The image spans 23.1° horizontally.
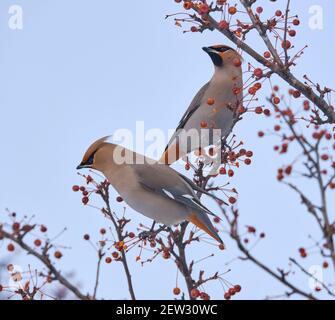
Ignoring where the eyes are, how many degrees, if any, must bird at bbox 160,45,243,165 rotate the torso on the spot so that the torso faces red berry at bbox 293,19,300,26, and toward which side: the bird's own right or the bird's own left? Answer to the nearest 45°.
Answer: approximately 45° to the bird's own left

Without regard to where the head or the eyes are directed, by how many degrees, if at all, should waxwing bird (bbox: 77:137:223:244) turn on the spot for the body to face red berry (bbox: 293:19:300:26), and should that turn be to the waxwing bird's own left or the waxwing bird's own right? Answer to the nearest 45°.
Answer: approximately 135° to the waxwing bird's own left

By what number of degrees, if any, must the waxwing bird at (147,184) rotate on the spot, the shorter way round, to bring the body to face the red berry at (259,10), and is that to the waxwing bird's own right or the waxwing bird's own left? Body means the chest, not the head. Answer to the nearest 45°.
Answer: approximately 135° to the waxwing bird's own left

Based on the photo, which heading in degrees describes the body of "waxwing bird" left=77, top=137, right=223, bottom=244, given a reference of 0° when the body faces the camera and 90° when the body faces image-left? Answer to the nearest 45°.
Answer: approximately 90°

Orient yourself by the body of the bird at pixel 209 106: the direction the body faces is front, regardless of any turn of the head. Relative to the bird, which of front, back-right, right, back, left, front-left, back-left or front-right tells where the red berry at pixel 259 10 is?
front-left

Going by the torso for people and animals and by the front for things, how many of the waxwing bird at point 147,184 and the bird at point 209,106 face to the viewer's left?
1

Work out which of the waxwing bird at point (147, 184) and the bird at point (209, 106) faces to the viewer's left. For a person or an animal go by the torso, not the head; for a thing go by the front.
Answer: the waxwing bird
